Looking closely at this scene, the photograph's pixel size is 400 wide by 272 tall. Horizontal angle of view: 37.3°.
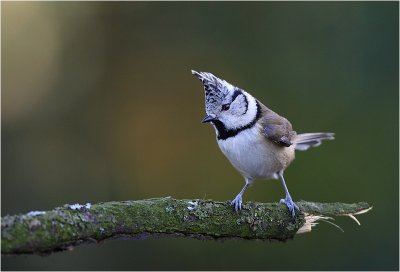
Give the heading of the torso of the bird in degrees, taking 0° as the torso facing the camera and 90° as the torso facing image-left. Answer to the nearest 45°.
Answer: approximately 45°
